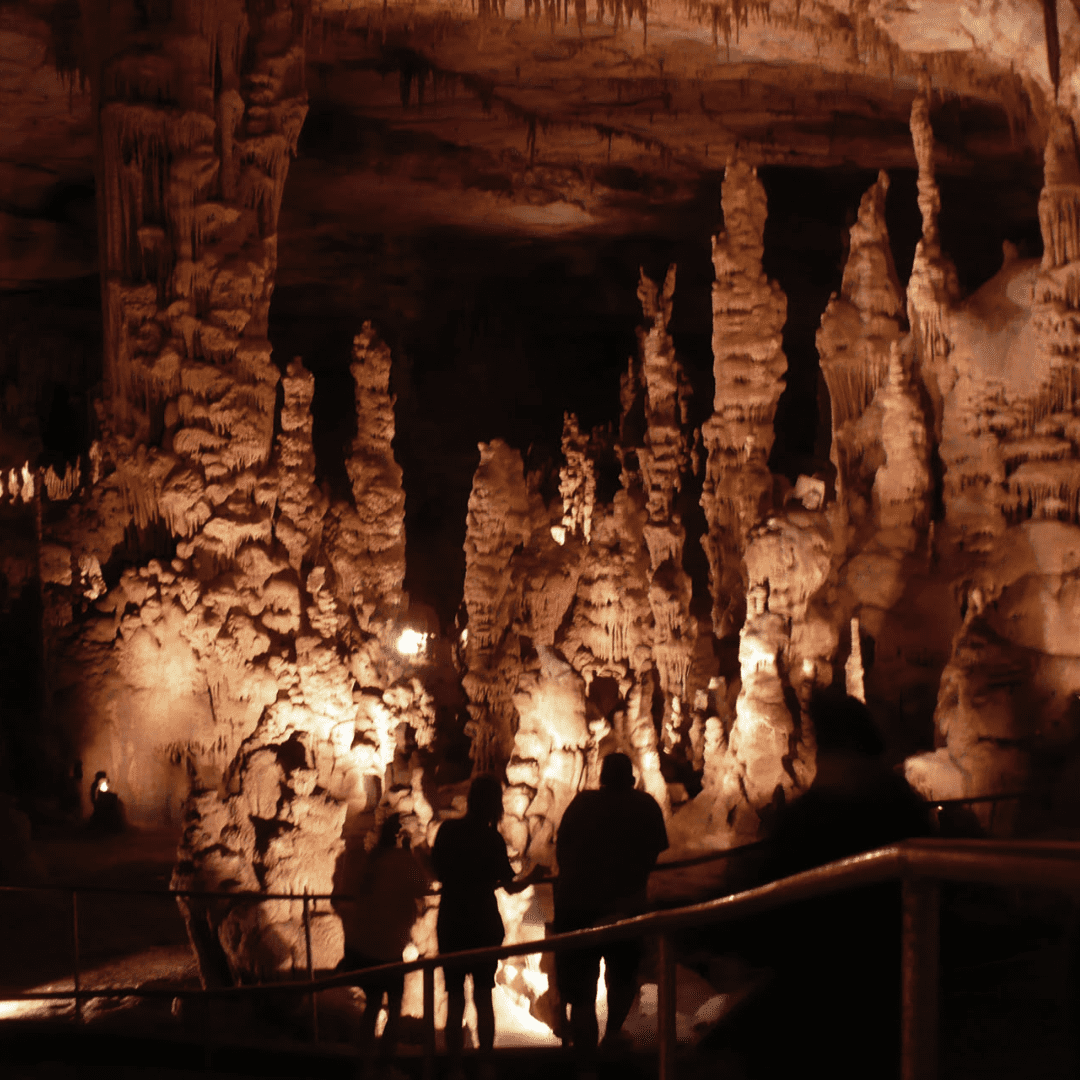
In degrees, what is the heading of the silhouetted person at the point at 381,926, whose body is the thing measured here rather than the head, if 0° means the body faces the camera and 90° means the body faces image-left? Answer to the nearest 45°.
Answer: approximately 180°

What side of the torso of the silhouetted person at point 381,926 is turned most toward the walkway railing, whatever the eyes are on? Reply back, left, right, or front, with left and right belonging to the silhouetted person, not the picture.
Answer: back

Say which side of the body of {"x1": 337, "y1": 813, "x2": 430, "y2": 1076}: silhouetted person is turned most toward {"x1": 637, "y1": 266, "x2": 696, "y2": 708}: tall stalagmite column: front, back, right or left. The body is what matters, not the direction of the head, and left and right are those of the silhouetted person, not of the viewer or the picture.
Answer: front

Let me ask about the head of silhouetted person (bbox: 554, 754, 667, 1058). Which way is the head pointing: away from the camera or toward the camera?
away from the camera

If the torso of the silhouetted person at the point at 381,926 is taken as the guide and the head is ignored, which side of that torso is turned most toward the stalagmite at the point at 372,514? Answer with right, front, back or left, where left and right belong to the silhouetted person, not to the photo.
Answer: front

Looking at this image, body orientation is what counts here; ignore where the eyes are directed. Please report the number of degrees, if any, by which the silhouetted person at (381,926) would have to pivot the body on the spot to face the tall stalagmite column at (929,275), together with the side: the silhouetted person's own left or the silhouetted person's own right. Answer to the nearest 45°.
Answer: approximately 45° to the silhouetted person's own right

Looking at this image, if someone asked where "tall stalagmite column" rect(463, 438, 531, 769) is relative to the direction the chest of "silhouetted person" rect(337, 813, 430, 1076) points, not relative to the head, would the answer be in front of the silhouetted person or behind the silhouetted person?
in front
